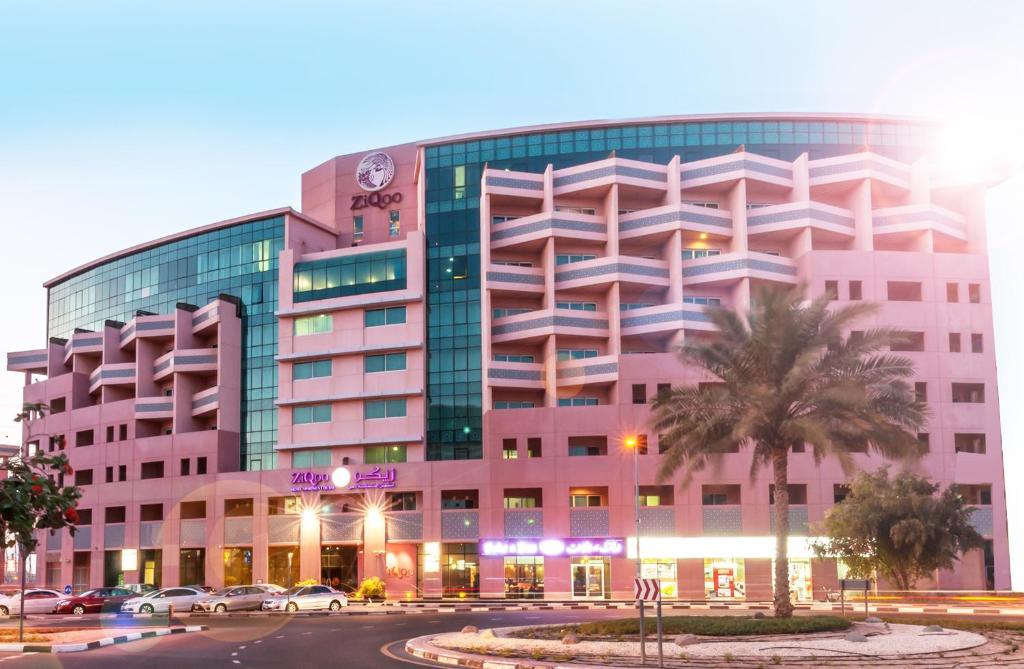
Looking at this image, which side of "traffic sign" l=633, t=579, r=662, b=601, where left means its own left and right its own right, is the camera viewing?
front

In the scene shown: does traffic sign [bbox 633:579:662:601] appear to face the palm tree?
no

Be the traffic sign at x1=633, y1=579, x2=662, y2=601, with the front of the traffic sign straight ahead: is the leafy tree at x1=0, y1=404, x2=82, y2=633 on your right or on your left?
on your right

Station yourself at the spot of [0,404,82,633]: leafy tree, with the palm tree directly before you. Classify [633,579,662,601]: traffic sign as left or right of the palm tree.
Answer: right

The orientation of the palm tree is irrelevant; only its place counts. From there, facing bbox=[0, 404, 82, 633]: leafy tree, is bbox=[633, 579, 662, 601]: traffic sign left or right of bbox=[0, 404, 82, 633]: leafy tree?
left
